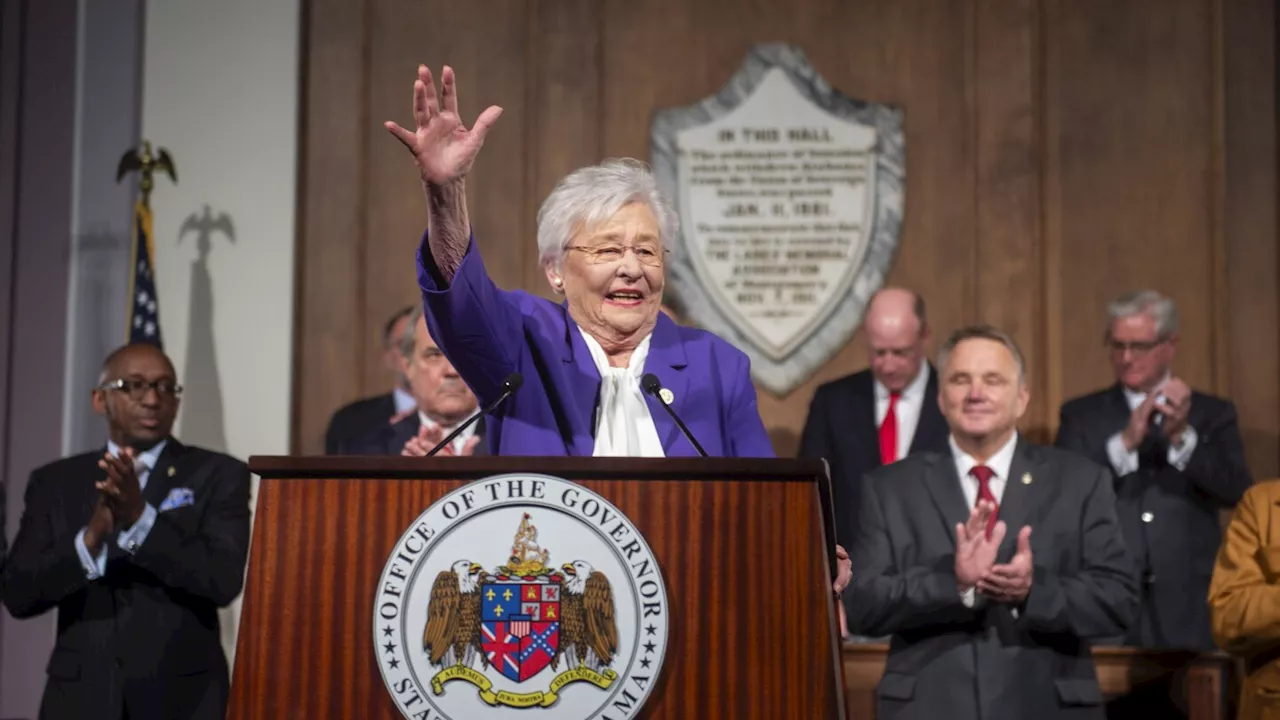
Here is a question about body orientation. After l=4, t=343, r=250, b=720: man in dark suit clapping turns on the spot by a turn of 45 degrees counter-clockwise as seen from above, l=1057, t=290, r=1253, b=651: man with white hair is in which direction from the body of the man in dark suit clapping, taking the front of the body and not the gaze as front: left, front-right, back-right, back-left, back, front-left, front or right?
front-left

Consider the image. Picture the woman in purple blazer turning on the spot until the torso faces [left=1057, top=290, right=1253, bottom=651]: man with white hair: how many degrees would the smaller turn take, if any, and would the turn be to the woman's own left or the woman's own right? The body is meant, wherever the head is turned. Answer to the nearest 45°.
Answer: approximately 135° to the woman's own left

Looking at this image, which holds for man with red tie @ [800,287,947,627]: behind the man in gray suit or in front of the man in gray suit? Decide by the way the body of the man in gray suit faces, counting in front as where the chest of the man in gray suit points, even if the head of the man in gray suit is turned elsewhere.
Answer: behind

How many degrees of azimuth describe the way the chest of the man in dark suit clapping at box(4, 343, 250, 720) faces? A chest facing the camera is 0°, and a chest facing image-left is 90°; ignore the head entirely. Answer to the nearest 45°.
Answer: approximately 0°
